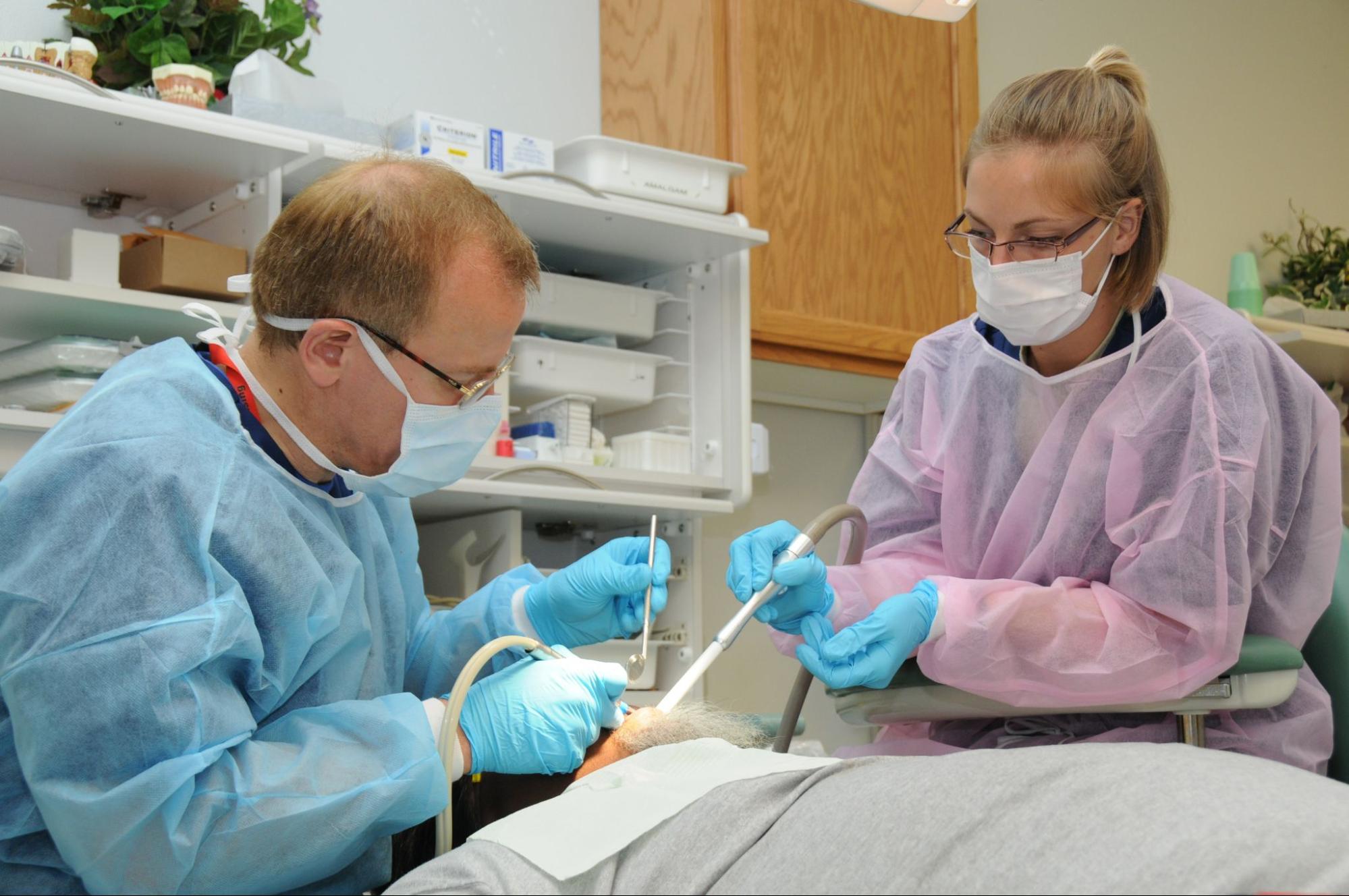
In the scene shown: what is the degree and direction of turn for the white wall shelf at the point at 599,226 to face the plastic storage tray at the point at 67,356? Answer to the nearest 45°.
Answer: approximately 90° to its right

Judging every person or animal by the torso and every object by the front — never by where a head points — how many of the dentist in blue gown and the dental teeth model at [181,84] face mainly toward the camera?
1

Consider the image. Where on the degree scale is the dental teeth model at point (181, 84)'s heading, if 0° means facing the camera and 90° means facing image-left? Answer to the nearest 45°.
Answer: approximately 0°

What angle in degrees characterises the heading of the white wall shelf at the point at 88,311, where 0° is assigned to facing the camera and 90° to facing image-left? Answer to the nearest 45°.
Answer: approximately 315°

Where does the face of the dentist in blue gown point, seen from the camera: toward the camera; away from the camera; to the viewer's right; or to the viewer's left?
to the viewer's right

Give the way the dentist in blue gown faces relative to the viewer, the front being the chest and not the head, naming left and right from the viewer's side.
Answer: facing to the right of the viewer

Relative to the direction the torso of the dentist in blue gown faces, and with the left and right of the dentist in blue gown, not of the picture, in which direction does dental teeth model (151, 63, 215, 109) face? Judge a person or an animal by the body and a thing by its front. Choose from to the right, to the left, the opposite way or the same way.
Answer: to the right

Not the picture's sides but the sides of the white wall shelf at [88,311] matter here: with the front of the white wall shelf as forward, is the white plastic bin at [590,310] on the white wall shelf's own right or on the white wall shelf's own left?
on the white wall shelf's own left

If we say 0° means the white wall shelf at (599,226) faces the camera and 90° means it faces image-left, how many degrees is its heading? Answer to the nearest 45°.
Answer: approximately 315°

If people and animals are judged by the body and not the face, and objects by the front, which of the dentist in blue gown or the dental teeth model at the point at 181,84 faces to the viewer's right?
the dentist in blue gown
